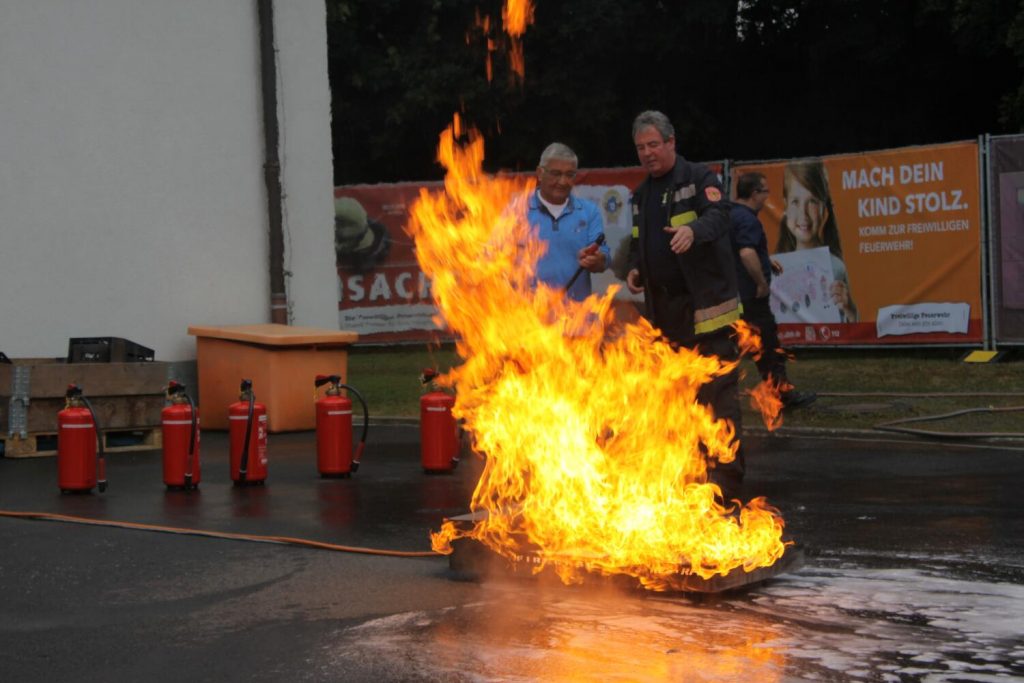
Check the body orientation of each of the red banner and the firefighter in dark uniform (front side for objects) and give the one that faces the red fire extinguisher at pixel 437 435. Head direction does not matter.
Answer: the red banner

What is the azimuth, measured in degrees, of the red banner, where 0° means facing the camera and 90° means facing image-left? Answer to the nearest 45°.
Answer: approximately 0°

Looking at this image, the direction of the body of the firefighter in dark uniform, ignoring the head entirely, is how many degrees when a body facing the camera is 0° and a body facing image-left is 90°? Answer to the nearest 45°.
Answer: approximately 45°

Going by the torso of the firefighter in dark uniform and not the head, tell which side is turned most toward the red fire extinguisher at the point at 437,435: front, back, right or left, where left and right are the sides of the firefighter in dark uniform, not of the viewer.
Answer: right
